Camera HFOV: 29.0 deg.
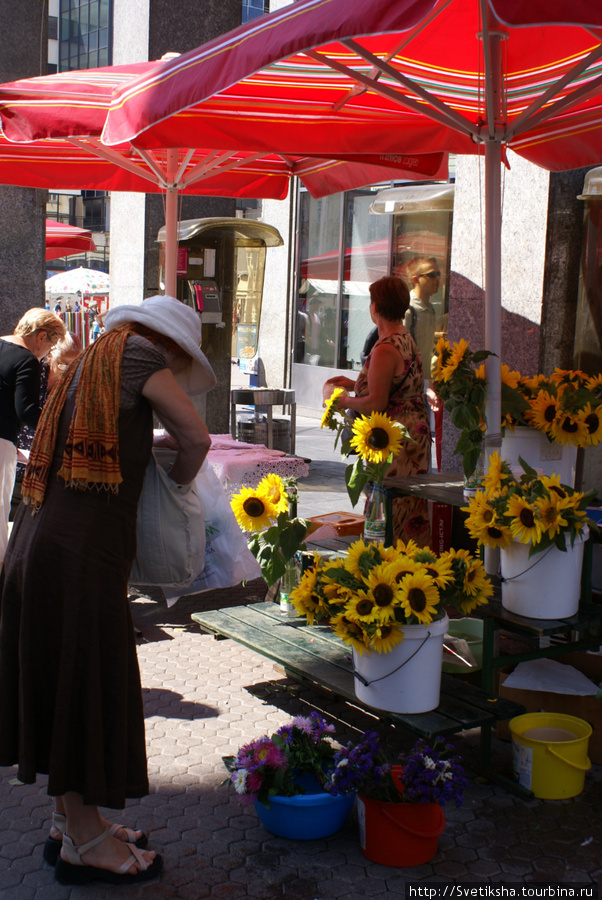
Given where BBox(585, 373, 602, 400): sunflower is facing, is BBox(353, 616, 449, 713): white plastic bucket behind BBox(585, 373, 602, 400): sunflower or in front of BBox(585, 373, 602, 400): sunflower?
in front

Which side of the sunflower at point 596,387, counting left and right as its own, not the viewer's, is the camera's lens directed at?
front

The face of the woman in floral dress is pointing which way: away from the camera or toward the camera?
away from the camera

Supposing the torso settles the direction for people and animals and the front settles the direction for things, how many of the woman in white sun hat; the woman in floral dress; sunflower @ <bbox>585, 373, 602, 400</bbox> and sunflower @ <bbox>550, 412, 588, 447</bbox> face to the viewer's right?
1

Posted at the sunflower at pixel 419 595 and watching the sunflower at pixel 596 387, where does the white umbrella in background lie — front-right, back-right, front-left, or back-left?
front-left

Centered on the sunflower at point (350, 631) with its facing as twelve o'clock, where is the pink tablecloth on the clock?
The pink tablecloth is roughly at 4 o'clock from the sunflower.

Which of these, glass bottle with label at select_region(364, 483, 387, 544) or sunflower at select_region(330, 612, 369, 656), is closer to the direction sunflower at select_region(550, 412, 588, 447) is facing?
the sunflower

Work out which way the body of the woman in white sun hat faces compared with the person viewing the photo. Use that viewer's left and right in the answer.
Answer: facing to the right of the viewer

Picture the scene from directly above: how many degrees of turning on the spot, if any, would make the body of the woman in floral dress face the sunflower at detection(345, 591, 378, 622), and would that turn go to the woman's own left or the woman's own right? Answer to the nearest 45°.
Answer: approximately 135° to the woman's own left

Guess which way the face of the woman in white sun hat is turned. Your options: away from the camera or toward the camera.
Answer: away from the camera

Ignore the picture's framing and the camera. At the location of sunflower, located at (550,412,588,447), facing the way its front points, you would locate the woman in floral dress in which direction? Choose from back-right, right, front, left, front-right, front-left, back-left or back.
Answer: back-right

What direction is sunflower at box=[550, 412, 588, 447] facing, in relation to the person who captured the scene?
facing the viewer

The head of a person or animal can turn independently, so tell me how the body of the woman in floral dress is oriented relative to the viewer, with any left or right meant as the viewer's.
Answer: facing away from the viewer and to the left of the viewer
